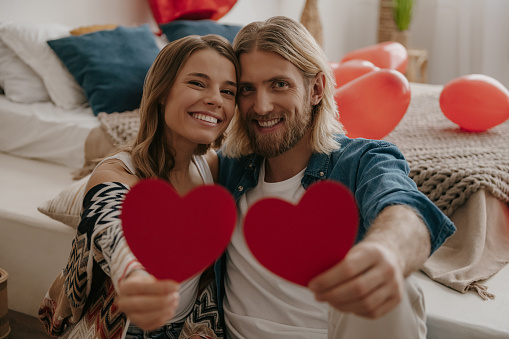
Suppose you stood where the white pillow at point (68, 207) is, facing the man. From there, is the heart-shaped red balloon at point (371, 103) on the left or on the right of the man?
left
